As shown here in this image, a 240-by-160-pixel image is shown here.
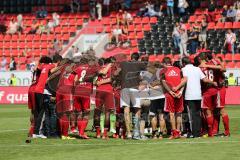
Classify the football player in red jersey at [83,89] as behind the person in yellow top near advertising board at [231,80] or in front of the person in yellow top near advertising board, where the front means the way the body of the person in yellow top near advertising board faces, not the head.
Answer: in front

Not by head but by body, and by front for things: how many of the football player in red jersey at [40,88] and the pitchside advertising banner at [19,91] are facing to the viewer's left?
0

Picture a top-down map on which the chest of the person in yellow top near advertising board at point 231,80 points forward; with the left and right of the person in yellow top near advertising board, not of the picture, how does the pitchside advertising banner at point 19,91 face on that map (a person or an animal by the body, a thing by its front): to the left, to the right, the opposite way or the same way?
the same way

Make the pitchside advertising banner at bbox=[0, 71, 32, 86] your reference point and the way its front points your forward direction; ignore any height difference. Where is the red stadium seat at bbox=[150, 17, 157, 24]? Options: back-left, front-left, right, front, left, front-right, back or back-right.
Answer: left

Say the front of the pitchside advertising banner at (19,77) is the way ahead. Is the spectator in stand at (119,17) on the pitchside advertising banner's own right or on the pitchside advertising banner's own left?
on the pitchside advertising banner's own left

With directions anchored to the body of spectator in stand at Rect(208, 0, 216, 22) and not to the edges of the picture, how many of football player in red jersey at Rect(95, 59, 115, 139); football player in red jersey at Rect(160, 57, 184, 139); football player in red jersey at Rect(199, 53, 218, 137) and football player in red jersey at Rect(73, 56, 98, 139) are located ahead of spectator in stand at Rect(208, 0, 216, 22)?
4

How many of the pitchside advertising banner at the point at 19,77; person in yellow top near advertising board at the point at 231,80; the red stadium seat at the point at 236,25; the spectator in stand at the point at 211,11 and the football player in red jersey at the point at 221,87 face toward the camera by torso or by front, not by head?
4

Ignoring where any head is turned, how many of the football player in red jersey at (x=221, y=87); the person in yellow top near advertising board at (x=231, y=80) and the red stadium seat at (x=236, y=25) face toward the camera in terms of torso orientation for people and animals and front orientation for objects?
2

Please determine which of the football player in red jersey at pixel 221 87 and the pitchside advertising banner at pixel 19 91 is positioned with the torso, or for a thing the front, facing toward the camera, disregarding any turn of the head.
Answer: the pitchside advertising banner

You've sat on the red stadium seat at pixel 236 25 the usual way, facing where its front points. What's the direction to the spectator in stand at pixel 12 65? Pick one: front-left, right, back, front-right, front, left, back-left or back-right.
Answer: right

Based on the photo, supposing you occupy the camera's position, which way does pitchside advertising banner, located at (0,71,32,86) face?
facing the viewer

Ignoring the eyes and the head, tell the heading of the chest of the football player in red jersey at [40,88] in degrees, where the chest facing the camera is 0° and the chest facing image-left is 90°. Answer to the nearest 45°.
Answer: approximately 270°

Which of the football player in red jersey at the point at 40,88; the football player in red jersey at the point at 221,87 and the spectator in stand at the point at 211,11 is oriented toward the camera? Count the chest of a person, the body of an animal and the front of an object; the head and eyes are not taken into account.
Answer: the spectator in stand

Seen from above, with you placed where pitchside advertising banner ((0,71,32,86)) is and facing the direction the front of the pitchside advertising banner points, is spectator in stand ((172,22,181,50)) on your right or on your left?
on your left

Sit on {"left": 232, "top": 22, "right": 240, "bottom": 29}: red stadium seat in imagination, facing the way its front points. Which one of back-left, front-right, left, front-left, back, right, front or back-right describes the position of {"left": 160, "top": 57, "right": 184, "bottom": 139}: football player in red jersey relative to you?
front
